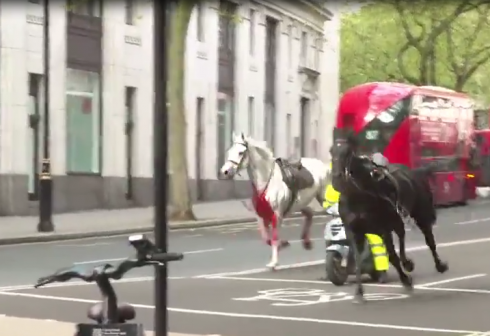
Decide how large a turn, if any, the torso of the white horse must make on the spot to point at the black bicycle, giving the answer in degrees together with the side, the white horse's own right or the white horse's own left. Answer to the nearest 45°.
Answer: approximately 45° to the white horse's own left

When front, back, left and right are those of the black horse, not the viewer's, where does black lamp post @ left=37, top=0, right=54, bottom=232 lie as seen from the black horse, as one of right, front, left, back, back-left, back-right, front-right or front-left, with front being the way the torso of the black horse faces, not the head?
right

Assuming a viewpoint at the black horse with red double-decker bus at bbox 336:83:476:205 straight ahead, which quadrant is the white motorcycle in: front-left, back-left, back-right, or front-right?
front-left

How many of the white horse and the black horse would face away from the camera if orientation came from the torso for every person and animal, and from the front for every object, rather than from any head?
0

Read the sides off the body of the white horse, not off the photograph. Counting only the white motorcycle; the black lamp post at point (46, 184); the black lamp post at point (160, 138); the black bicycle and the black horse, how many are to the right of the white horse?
1

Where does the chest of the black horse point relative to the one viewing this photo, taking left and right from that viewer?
facing the viewer and to the left of the viewer

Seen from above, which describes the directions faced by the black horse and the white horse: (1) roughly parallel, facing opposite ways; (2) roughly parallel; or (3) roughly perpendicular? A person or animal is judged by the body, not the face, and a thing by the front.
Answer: roughly parallel

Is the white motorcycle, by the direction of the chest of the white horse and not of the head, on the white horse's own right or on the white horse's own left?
on the white horse's own left

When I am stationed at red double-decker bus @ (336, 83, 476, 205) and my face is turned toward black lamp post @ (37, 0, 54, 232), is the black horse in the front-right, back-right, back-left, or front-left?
front-left
